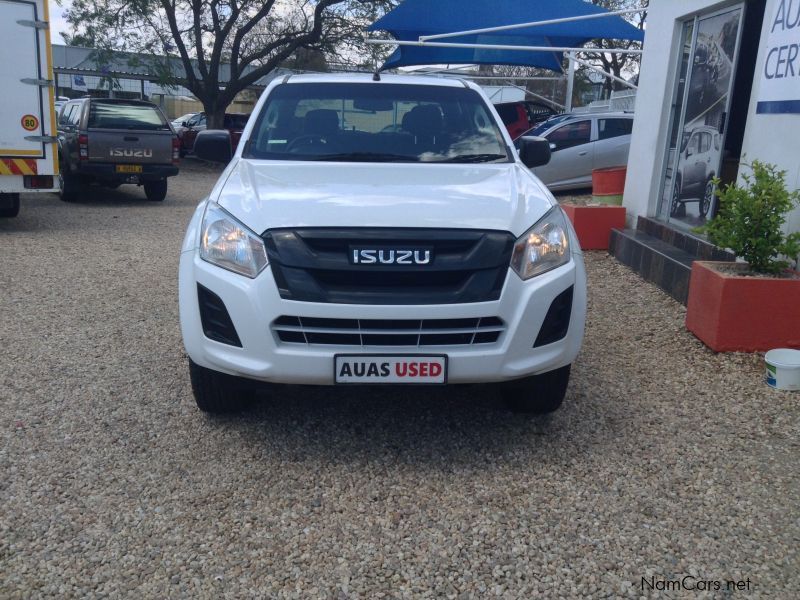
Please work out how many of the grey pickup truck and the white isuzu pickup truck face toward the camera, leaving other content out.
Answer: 1

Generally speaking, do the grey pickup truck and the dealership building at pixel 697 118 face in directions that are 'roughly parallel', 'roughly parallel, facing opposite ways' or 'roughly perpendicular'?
roughly perpendicular

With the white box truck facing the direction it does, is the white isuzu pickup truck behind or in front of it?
behind

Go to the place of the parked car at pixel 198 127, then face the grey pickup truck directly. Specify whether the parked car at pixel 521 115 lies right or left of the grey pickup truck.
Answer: left

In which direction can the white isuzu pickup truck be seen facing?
toward the camera

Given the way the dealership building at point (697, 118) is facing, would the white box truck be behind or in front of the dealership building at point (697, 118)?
in front

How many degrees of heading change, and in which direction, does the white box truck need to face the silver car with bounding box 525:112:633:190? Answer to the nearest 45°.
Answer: approximately 90° to its right

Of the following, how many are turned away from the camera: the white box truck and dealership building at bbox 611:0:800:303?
1

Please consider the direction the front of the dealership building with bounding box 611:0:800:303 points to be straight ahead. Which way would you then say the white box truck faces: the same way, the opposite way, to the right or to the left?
to the right

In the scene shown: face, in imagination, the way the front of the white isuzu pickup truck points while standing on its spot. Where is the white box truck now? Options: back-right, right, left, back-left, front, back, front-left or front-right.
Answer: back-right

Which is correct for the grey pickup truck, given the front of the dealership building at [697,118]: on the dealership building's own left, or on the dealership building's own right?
on the dealership building's own right

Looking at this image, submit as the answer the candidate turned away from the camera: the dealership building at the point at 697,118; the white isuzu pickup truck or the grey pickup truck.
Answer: the grey pickup truck

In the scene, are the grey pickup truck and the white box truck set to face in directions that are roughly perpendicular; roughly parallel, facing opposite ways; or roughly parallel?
roughly parallel

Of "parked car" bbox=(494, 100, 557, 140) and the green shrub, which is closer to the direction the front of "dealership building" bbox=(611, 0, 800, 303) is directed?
the green shrub

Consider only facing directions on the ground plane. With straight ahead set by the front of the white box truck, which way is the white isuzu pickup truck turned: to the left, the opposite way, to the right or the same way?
the opposite way

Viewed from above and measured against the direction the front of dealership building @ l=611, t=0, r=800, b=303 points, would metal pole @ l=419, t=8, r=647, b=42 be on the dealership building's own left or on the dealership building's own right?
on the dealership building's own right

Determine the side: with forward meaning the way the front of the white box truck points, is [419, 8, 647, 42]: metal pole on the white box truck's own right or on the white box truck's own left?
on the white box truck's own right

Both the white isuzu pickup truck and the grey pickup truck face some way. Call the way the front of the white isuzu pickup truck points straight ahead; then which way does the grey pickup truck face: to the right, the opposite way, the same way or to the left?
the opposite way

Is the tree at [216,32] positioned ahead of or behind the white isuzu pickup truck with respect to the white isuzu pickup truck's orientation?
behind

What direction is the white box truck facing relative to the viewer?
away from the camera

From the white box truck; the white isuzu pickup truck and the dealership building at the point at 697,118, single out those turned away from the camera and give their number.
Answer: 1

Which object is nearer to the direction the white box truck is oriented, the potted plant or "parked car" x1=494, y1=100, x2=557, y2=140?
the parked car

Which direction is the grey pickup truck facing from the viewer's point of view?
away from the camera
